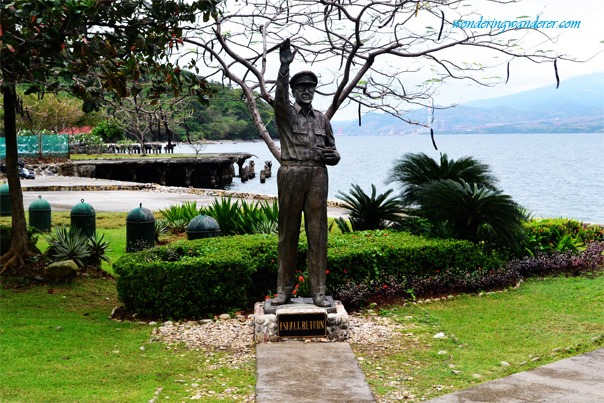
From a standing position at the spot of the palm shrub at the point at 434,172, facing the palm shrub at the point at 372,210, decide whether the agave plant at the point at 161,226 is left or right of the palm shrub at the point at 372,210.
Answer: right

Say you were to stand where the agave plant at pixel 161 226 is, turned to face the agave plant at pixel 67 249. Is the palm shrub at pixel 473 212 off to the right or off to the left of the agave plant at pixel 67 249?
left

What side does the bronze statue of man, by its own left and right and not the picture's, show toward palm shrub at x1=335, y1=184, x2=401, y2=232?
back

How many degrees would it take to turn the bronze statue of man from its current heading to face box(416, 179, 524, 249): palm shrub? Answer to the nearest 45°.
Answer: approximately 135° to its left

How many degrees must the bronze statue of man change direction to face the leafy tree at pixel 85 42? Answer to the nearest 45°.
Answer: approximately 90° to its right

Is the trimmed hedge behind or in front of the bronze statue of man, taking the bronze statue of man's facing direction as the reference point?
behind

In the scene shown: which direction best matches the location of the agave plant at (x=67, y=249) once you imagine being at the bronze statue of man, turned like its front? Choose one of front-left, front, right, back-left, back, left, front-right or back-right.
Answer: back-right

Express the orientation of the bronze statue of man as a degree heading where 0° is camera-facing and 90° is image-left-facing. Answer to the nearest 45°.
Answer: approximately 0°

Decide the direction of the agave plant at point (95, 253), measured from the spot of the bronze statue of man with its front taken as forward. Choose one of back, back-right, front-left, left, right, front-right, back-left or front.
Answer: back-right

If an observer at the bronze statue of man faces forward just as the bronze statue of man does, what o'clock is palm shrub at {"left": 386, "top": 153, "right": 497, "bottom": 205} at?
The palm shrub is roughly at 7 o'clock from the bronze statue of man.

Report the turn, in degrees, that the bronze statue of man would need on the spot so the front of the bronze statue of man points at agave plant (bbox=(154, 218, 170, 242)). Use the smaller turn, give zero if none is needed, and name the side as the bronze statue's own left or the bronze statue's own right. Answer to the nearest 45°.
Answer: approximately 180°
